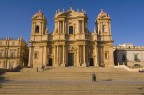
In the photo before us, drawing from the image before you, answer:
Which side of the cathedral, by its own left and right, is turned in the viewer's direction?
front
